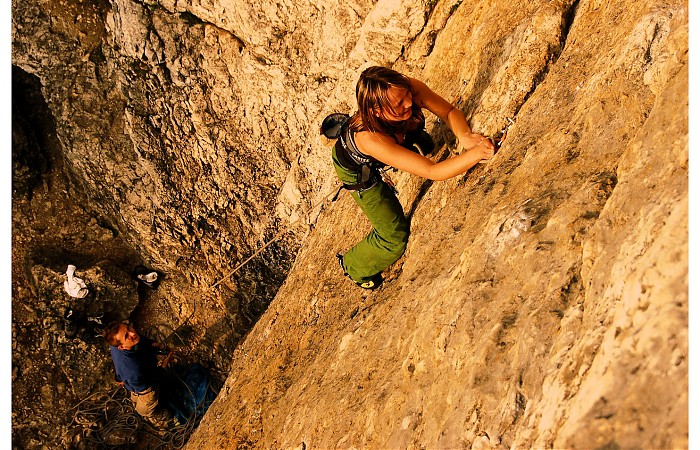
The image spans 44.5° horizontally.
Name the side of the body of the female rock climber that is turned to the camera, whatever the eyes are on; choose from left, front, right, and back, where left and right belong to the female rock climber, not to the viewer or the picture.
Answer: right
